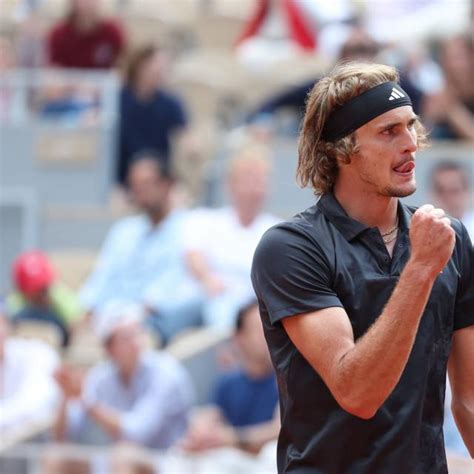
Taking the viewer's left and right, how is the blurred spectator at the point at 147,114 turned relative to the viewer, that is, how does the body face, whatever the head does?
facing the viewer and to the right of the viewer

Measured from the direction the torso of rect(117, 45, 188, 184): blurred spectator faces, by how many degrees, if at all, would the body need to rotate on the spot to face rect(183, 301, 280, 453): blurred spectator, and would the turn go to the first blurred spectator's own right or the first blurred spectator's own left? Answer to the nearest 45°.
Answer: approximately 45° to the first blurred spectator's own right

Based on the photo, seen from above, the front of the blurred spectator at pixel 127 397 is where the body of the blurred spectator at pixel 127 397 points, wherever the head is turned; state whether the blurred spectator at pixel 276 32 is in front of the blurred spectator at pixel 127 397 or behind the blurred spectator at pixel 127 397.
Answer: behind

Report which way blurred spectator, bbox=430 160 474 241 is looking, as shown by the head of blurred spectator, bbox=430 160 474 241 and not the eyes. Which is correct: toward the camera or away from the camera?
toward the camera

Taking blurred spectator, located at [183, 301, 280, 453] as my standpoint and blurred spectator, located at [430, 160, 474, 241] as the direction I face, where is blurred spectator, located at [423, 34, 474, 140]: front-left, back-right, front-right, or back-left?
front-left

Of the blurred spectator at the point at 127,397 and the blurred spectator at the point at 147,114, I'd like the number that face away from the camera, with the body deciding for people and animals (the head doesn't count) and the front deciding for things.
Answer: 0

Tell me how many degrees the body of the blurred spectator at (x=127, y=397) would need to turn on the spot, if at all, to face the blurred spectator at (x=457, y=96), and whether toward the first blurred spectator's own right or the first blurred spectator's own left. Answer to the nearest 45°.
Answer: approximately 180°

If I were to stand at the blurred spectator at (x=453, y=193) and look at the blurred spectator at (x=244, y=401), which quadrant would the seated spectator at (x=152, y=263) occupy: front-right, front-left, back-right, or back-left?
front-right

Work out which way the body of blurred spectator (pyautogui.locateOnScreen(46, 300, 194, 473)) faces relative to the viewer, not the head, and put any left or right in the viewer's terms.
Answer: facing the viewer and to the left of the viewer

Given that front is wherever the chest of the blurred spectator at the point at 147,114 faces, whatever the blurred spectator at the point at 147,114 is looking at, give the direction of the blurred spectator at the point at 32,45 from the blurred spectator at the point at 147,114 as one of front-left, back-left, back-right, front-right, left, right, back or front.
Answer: back

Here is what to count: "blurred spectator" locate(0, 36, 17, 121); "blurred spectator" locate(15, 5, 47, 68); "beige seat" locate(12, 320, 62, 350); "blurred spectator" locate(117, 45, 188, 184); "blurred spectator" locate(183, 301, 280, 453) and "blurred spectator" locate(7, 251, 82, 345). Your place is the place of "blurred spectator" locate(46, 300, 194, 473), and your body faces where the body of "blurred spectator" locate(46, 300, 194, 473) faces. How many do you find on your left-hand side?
1
